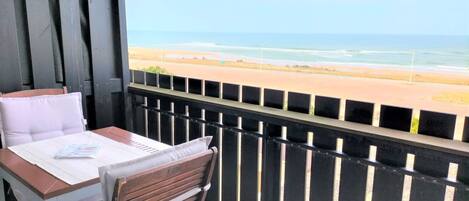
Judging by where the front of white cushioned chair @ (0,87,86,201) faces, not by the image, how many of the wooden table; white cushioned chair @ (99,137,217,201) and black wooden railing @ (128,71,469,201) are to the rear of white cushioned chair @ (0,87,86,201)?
0

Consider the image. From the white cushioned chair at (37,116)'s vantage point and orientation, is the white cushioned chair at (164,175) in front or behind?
in front

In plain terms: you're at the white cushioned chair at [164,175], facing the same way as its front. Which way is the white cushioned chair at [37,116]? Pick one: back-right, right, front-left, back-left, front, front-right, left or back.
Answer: front

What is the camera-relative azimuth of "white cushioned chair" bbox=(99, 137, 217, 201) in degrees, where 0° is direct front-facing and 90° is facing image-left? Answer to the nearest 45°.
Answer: approximately 135°

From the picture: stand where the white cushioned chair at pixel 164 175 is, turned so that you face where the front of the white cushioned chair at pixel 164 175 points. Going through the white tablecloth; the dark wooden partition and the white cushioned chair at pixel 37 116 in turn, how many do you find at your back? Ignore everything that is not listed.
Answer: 0

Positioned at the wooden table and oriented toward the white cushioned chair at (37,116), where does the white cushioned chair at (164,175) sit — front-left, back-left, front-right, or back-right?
back-right

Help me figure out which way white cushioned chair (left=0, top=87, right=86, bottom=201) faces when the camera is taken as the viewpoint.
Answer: facing the viewer and to the right of the viewer

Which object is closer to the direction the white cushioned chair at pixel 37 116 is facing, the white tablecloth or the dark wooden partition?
the white tablecloth

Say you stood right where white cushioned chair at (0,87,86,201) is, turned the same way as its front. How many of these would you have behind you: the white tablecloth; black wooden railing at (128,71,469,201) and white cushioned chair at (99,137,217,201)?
0

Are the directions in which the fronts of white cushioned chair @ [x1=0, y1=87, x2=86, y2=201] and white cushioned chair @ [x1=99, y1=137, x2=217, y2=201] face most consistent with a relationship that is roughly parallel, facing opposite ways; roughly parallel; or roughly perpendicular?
roughly parallel, facing opposite ways
